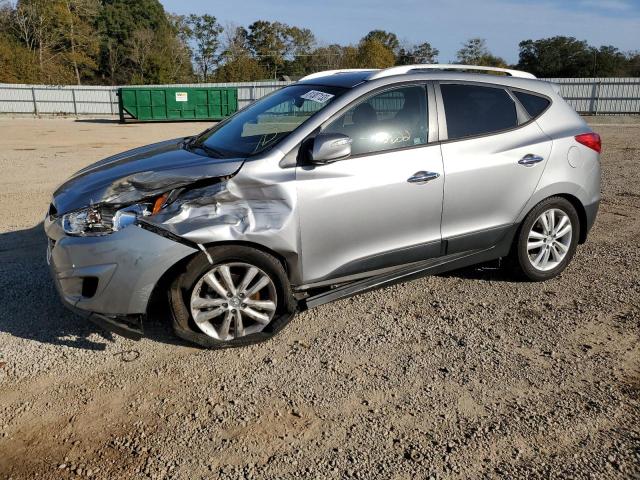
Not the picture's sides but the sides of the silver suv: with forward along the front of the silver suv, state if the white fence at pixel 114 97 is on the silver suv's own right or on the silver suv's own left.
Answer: on the silver suv's own right

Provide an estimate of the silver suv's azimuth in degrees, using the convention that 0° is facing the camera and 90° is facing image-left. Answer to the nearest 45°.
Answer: approximately 45°

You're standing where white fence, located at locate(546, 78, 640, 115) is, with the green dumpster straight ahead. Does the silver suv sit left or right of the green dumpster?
left

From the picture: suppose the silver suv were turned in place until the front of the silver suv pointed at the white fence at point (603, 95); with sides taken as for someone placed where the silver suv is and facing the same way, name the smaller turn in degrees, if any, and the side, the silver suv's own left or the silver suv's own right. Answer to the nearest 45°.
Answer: approximately 180°

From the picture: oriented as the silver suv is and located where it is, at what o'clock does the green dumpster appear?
The green dumpster is roughly at 4 o'clock from the silver suv.

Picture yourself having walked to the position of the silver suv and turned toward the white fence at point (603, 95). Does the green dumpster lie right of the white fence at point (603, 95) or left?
left
